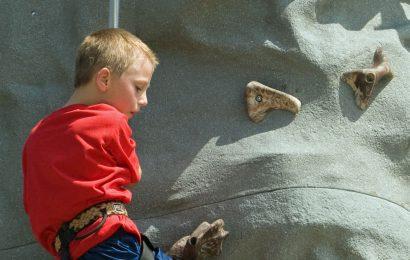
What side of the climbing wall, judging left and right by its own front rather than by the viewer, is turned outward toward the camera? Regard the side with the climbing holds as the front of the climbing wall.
front

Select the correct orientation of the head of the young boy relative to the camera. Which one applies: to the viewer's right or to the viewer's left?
to the viewer's right
